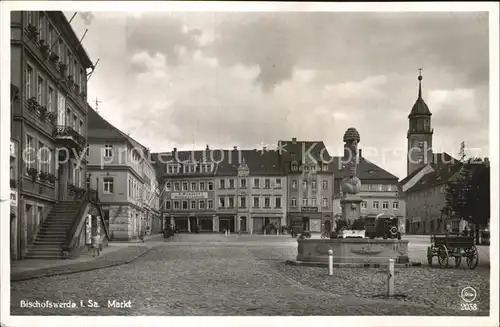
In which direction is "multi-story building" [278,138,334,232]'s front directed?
toward the camera

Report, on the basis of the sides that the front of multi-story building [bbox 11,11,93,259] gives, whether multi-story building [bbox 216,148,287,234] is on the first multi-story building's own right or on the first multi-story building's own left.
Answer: on the first multi-story building's own left

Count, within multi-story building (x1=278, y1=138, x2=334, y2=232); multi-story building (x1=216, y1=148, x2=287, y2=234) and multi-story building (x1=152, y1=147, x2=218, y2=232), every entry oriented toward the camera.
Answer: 3

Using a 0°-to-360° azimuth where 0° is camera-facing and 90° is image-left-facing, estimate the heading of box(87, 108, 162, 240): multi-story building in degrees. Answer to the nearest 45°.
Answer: approximately 315°

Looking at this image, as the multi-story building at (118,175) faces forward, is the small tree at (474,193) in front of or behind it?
in front

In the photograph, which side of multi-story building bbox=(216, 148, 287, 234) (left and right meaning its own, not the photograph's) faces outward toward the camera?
front

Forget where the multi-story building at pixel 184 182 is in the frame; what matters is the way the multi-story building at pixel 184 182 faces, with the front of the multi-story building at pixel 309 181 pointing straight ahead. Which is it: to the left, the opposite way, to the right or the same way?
the same way

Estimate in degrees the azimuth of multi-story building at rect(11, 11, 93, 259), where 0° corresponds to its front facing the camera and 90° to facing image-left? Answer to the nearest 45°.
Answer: approximately 315°

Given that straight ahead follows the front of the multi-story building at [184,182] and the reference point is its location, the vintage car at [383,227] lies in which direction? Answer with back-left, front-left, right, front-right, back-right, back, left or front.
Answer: left

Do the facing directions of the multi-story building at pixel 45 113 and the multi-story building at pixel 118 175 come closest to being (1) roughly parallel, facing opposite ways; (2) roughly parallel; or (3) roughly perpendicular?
roughly parallel

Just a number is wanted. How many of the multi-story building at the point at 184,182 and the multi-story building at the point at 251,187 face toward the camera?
2
